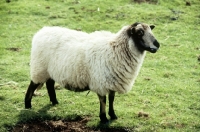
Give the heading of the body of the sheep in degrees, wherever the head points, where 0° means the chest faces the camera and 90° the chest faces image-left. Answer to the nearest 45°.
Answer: approximately 315°
